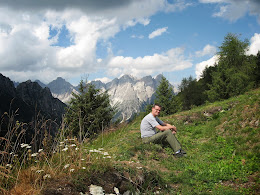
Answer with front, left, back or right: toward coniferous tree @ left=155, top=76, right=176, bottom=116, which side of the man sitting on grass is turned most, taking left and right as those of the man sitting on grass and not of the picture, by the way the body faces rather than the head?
left

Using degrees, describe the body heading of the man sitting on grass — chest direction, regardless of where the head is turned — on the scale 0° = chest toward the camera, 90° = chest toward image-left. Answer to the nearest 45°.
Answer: approximately 270°
